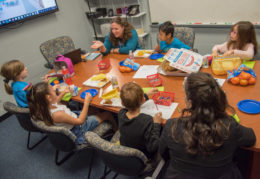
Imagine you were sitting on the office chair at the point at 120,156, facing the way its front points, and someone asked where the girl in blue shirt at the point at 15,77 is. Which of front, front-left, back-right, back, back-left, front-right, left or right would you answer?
left

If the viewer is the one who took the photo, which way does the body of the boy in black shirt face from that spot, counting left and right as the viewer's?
facing away from the viewer and to the right of the viewer

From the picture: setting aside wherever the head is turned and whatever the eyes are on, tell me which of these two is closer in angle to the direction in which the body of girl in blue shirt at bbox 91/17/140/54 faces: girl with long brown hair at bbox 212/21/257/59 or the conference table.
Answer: the conference table

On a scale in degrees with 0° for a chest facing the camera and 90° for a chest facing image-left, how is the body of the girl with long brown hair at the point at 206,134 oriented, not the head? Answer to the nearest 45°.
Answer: approximately 180°

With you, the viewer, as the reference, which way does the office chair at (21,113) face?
facing away from the viewer and to the right of the viewer

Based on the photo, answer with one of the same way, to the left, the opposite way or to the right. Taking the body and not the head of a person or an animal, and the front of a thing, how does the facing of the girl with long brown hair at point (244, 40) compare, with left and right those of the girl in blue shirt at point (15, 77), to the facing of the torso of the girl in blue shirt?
the opposite way

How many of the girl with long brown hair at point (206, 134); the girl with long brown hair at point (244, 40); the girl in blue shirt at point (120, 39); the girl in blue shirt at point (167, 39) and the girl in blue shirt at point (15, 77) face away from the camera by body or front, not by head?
1

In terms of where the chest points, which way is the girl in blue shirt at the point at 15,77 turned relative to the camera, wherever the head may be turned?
to the viewer's right

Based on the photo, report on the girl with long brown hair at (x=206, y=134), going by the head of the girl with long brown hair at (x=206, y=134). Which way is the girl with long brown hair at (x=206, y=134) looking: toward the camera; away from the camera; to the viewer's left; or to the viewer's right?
away from the camera

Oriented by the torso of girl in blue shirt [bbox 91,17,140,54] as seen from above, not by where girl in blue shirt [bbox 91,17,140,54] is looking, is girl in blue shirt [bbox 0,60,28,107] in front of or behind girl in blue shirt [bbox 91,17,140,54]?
in front

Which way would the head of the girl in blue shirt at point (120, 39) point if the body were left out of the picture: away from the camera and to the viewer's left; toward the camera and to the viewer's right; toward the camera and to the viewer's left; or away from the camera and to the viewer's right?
toward the camera and to the viewer's left

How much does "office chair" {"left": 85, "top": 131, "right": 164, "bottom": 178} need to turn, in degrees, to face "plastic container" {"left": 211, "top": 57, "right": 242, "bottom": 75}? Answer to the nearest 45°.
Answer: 0° — it already faces it

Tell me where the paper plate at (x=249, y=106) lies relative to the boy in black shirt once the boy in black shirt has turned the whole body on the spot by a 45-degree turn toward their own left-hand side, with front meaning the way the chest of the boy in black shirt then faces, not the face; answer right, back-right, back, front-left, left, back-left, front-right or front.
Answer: right

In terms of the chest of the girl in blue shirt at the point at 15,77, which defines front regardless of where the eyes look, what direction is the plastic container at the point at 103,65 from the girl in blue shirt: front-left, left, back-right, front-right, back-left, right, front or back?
front

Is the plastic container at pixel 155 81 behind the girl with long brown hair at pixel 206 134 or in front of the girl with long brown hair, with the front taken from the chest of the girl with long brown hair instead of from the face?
in front

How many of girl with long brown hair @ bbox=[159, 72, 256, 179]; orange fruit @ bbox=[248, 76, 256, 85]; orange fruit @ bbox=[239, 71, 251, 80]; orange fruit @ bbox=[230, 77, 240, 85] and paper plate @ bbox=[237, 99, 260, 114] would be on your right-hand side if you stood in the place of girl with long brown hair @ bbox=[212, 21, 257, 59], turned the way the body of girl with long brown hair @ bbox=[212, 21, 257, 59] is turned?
0

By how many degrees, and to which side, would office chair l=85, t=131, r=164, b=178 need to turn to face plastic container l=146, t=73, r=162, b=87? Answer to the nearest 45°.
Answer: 0° — it already faces it

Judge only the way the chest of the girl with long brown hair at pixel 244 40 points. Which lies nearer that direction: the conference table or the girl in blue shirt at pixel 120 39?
the conference table
